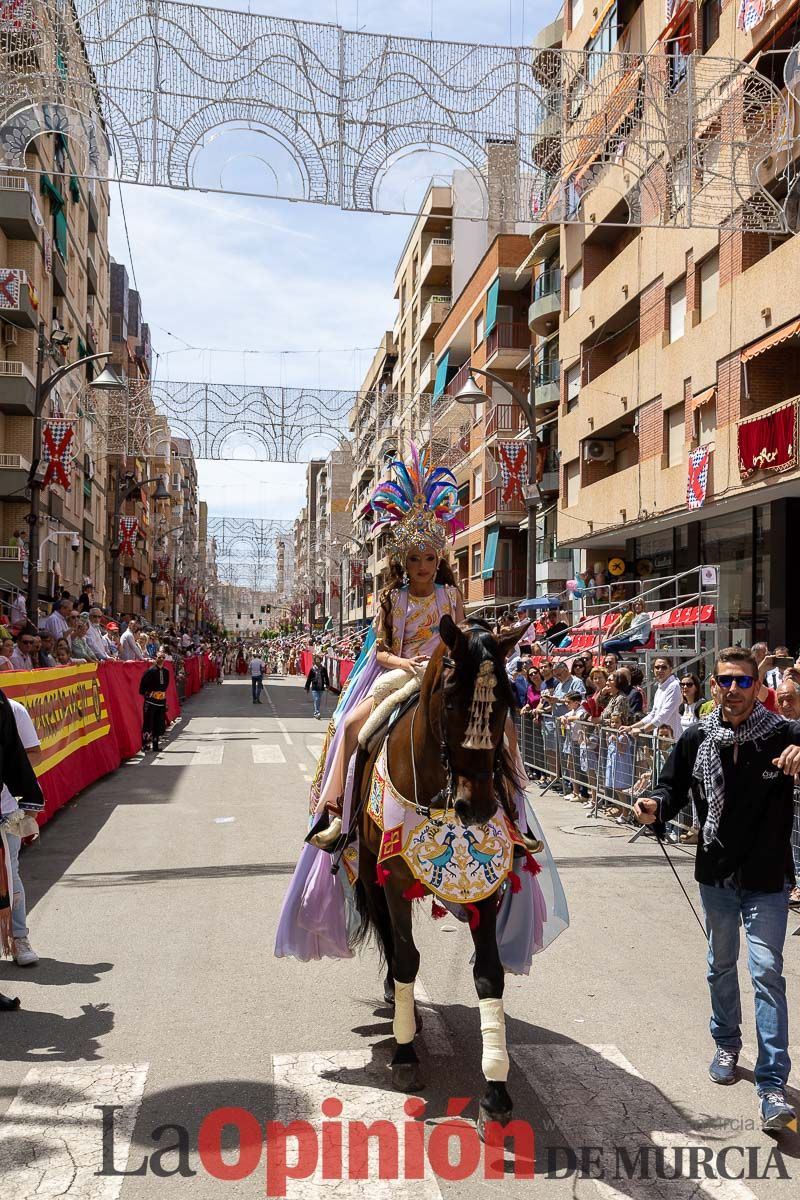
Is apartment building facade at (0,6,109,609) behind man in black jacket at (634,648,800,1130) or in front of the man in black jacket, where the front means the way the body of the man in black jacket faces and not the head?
behind

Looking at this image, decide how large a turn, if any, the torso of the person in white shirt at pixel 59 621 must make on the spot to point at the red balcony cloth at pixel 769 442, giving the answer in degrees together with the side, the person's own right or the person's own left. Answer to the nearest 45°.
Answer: approximately 45° to the person's own right

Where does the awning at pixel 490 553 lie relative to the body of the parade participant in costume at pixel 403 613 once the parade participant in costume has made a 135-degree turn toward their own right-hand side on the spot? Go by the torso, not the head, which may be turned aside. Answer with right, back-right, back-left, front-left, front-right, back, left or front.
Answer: front-right

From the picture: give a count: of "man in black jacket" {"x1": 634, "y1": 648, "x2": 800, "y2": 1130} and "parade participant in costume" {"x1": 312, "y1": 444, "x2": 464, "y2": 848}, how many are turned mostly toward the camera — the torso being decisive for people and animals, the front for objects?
2

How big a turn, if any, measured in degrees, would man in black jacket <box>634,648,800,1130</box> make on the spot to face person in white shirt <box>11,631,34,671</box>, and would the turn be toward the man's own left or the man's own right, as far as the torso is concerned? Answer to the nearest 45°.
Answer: approximately 135° to the man's own right
